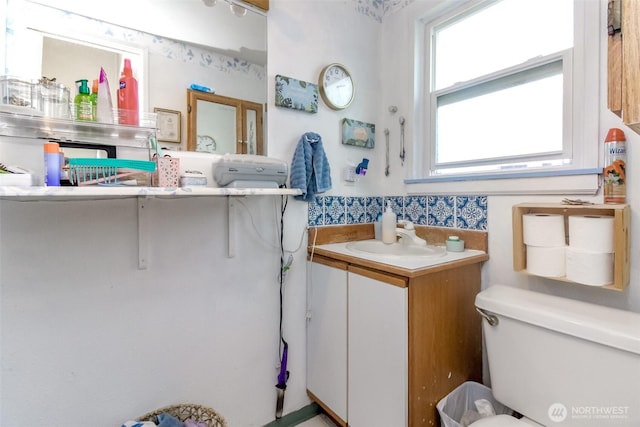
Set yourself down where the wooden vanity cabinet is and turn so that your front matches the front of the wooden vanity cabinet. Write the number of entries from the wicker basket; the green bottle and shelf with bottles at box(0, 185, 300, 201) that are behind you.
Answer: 0

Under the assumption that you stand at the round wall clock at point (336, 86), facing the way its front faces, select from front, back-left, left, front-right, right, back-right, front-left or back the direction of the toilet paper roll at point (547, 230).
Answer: front

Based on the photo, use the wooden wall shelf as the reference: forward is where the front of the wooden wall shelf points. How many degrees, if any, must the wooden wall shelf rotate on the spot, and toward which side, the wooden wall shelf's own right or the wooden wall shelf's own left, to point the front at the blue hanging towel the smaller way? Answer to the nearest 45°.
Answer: approximately 45° to the wooden wall shelf's own right

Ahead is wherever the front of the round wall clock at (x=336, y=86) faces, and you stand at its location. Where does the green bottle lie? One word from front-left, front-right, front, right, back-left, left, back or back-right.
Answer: right

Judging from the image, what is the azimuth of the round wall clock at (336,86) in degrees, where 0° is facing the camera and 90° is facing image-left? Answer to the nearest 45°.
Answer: approximately 315°

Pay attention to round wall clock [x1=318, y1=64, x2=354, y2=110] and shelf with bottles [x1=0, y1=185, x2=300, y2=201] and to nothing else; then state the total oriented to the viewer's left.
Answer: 0

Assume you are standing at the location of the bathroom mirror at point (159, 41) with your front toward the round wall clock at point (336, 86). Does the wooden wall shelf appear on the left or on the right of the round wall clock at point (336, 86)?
right

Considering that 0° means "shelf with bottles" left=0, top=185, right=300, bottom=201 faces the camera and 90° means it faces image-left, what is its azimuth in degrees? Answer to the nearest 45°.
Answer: approximately 315°

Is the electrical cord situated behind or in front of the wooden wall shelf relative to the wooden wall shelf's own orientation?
in front

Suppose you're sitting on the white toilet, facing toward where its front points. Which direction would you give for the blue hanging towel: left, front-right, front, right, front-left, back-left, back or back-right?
front-right

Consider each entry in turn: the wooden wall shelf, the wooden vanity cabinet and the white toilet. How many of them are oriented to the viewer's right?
0

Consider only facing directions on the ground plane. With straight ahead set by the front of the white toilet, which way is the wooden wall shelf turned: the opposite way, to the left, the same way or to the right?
the same way

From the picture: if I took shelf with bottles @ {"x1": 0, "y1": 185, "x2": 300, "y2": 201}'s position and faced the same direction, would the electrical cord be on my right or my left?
on my left
